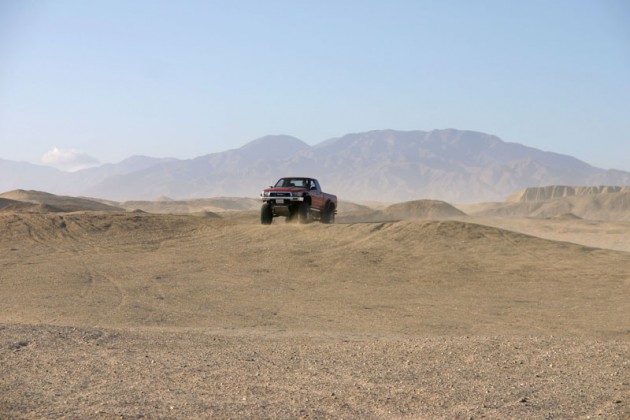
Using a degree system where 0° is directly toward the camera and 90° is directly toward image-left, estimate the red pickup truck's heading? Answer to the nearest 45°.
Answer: approximately 45°

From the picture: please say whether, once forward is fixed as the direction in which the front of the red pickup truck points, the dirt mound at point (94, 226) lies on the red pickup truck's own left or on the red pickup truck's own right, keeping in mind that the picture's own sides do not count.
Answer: on the red pickup truck's own right
